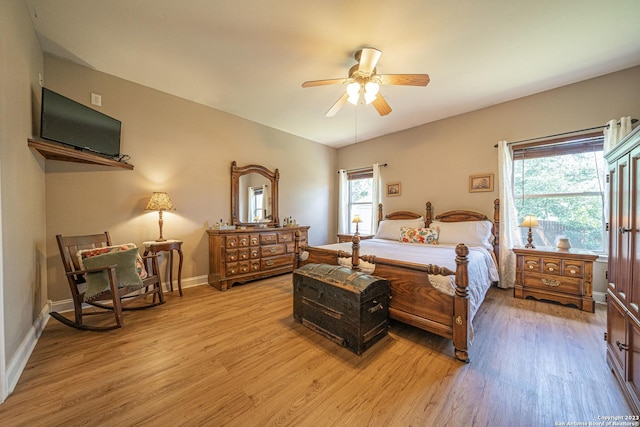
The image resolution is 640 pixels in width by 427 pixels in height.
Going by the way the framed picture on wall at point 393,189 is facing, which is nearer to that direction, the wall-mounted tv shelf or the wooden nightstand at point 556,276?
the wall-mounted tv shelf

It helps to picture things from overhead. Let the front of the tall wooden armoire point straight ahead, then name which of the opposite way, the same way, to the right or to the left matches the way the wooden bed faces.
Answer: to the left

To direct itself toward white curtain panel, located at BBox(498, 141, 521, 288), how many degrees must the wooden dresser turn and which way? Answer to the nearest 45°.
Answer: approximately 45° to its left

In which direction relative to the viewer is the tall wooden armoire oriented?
to the viewer's left

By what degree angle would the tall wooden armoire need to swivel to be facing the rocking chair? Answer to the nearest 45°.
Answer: approximately 45° to its left

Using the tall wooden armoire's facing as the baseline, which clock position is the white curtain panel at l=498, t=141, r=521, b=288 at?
The white curtain panel is roughly at 2 o'clock from the tall wooden armoire.

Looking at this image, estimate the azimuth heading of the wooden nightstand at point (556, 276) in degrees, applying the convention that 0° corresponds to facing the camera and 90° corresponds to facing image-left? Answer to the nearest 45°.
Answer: approximately 45°

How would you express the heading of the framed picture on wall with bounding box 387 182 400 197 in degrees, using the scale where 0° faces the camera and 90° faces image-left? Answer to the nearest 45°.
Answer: approximately 45°

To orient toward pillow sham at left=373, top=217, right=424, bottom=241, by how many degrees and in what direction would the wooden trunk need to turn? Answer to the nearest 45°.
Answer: approximately 180°

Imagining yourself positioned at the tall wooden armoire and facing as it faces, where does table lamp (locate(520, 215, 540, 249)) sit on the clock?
The table lamp is roughly at 2 o'clock from the tall wooden armoire.

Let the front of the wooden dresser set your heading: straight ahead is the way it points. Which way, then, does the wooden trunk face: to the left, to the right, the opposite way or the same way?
to the right

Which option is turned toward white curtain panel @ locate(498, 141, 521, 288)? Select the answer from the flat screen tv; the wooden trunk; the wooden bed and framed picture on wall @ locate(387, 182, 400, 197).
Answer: the flat screen tv

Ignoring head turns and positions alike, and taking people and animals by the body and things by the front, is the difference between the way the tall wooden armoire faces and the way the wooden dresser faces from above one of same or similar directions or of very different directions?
very different directions
